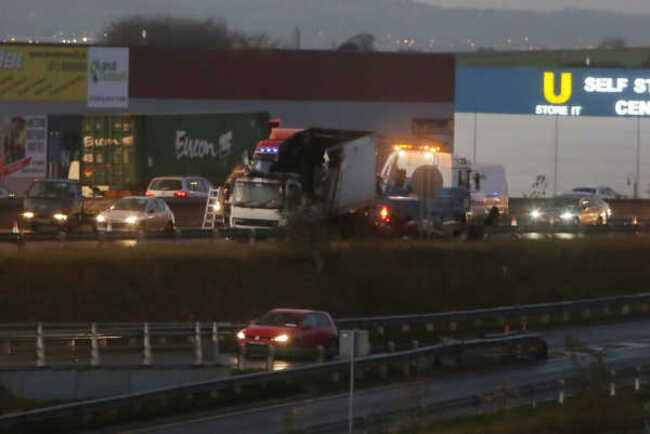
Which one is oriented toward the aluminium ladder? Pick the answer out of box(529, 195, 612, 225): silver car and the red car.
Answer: the silver car

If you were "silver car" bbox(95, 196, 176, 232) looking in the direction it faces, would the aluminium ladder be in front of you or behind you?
behind

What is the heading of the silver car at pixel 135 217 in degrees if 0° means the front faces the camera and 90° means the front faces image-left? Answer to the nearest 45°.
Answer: approximately 45°

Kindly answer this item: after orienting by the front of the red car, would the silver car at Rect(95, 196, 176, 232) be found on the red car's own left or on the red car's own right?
on the red car's own right

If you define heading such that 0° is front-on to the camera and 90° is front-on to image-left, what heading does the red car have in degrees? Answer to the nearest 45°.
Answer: approximately 45°

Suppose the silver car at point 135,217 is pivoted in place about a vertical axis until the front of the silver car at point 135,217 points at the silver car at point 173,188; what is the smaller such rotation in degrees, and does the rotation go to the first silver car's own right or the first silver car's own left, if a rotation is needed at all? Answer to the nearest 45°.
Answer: approximately 135° to the first silver car's own right

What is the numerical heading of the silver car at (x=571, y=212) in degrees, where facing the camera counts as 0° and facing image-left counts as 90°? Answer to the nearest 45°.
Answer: approximately 45°
